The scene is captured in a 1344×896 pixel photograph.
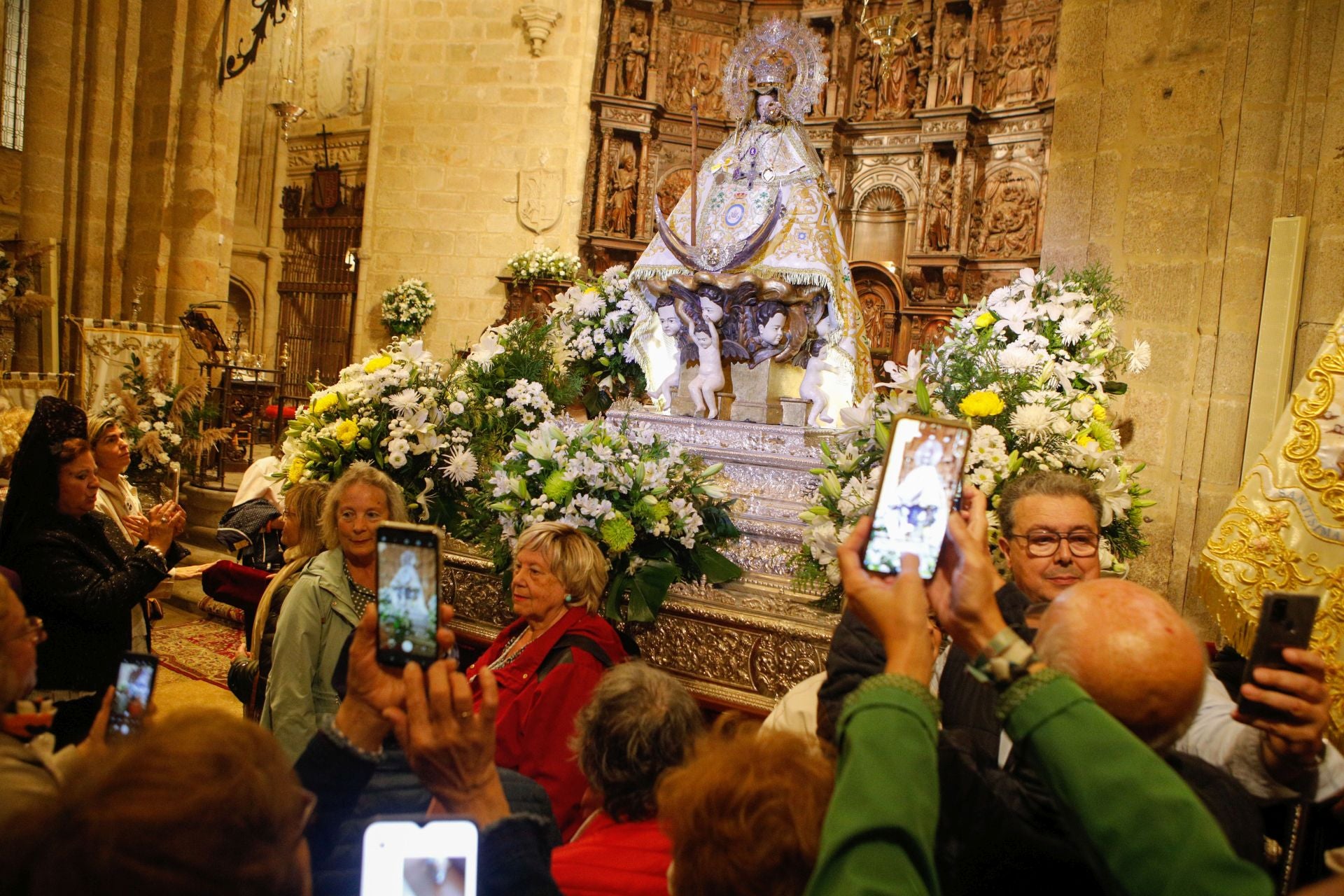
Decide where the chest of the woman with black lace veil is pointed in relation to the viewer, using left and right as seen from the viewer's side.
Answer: facing to the right of the viewer

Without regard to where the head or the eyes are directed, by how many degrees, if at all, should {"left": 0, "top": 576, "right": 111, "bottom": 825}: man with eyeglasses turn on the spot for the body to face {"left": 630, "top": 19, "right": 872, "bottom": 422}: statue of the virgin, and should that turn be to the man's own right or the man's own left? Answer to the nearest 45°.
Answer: approximately 45° to the man's own left

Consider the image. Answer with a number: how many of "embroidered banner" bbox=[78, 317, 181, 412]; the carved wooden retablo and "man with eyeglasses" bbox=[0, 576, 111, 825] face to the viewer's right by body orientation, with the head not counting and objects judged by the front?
1

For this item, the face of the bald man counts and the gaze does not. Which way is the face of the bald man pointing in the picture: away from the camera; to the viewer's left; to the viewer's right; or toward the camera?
away from the camera

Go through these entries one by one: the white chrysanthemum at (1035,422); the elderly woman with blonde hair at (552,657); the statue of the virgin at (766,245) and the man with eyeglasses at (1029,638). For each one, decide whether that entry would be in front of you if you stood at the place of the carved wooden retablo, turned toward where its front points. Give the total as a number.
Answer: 4

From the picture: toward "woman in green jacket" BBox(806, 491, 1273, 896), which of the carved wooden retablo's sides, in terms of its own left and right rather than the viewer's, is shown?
front

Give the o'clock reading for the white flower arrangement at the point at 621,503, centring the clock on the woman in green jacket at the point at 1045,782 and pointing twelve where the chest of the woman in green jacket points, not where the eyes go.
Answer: The white flower arrangement is roughly at 11 o'clock from the woman in green jacket.

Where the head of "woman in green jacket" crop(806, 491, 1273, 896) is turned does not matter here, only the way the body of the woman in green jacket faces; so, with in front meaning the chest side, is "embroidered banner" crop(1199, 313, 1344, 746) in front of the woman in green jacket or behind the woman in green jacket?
in front

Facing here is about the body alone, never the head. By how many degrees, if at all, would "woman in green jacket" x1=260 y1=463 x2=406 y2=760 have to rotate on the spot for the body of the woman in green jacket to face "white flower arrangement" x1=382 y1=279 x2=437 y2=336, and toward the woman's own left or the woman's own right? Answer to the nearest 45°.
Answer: approximately 135° to the woman's own left

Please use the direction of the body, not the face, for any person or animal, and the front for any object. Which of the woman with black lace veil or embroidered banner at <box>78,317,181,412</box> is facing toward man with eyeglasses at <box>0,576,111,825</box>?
the embroidered banner

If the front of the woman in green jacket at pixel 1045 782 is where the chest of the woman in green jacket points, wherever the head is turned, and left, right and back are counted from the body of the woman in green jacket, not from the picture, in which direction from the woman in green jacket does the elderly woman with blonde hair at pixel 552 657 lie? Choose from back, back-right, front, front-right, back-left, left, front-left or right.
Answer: front-left

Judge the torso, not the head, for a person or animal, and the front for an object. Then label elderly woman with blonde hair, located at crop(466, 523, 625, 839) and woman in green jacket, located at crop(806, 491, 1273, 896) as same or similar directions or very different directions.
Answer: very different directions

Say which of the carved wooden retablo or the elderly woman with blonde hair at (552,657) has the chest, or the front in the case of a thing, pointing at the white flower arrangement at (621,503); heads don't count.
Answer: the carved wooden retablo

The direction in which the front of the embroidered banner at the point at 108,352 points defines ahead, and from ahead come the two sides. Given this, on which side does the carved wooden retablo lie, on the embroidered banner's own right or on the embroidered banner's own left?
on the embroidered banner's own left

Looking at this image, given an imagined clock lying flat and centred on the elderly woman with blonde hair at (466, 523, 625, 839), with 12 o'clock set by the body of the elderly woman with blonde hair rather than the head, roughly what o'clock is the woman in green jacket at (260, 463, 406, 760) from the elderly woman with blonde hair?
The woman in green jacket is roughly at 2 o'clock from the elderly woman with blonde hair.
